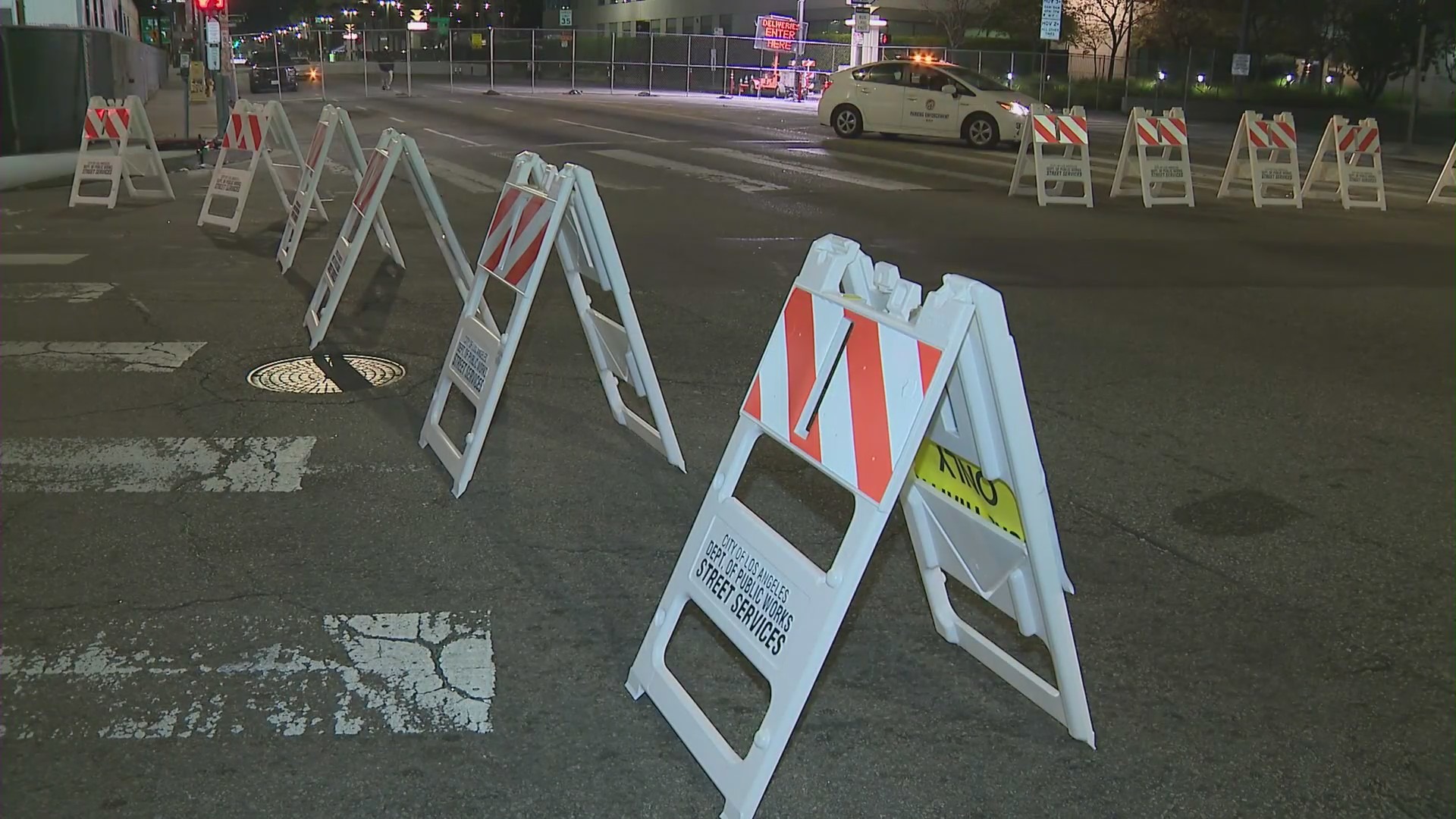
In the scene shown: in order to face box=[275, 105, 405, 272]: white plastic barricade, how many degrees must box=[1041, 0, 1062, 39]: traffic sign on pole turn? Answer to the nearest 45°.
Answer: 0° — it already faces it

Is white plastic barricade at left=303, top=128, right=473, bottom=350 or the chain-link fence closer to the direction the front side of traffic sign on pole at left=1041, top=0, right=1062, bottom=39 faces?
the white plastic barricade

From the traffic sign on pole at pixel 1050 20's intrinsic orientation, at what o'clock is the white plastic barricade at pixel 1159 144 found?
The white plastic barricade is roughly at 12 o'clock from the traffic sign on pole.

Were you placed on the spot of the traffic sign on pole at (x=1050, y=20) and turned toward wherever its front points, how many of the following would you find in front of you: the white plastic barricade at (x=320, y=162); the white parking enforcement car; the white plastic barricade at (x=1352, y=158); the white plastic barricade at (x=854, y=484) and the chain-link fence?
4

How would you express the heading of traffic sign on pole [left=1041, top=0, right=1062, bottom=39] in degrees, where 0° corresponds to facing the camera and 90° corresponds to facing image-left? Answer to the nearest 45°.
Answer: approximately 0°

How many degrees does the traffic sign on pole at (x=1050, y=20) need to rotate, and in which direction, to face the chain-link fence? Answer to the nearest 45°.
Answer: approximately 180°

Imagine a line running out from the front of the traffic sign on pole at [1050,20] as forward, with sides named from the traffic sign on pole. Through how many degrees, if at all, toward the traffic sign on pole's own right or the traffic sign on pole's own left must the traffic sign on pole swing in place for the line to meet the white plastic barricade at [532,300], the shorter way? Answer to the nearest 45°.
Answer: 0° — it already faces it

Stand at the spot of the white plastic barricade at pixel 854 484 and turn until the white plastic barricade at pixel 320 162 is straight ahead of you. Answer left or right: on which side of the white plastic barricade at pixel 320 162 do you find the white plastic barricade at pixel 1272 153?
right
